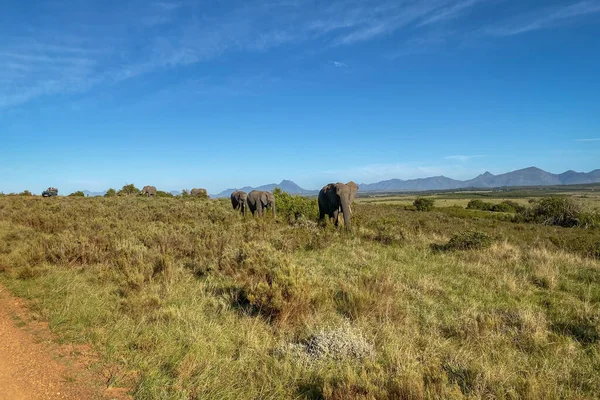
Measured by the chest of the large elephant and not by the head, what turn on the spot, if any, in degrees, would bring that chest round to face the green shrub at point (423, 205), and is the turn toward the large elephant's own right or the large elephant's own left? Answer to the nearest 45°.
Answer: approximately 135° to the large elephant's own left

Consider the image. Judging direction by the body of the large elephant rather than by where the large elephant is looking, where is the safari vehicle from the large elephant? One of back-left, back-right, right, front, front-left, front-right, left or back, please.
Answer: back

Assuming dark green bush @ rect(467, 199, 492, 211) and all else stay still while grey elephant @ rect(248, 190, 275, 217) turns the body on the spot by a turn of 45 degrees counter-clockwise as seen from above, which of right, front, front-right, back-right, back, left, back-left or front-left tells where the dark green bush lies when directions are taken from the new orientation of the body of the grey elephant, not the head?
front

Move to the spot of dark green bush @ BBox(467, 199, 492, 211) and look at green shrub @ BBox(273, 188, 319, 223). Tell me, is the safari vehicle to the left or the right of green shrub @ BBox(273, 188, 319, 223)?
right

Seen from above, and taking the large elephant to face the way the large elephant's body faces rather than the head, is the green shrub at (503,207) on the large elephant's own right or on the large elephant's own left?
on the large elephant's own left

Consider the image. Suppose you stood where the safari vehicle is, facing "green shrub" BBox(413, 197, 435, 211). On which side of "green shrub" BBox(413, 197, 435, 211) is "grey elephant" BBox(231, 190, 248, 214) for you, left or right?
right

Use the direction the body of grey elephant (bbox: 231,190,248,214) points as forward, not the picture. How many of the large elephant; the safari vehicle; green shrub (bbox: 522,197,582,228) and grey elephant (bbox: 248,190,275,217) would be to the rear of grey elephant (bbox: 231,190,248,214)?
1

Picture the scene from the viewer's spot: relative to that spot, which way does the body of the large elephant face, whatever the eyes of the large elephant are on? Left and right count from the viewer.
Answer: facing the viewer and to the right of the viewer

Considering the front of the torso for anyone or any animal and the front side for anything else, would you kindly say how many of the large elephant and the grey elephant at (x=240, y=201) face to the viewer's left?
0

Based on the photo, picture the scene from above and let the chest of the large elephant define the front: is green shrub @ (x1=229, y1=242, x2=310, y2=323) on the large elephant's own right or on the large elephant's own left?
on the large elephant's own right

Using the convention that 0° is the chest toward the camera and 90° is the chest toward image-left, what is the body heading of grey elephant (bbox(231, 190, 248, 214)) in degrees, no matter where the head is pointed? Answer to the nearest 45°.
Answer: approximately 315°

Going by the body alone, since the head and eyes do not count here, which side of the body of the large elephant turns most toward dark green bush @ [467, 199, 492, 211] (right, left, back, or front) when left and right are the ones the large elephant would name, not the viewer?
left

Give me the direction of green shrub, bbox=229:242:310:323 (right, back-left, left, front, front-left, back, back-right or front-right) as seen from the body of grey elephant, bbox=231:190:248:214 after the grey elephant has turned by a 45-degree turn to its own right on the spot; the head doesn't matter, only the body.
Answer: front

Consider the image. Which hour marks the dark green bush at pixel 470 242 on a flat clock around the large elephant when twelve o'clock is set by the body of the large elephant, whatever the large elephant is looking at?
The dark green bush is roughly at 12 o'clock from the large elephant.
